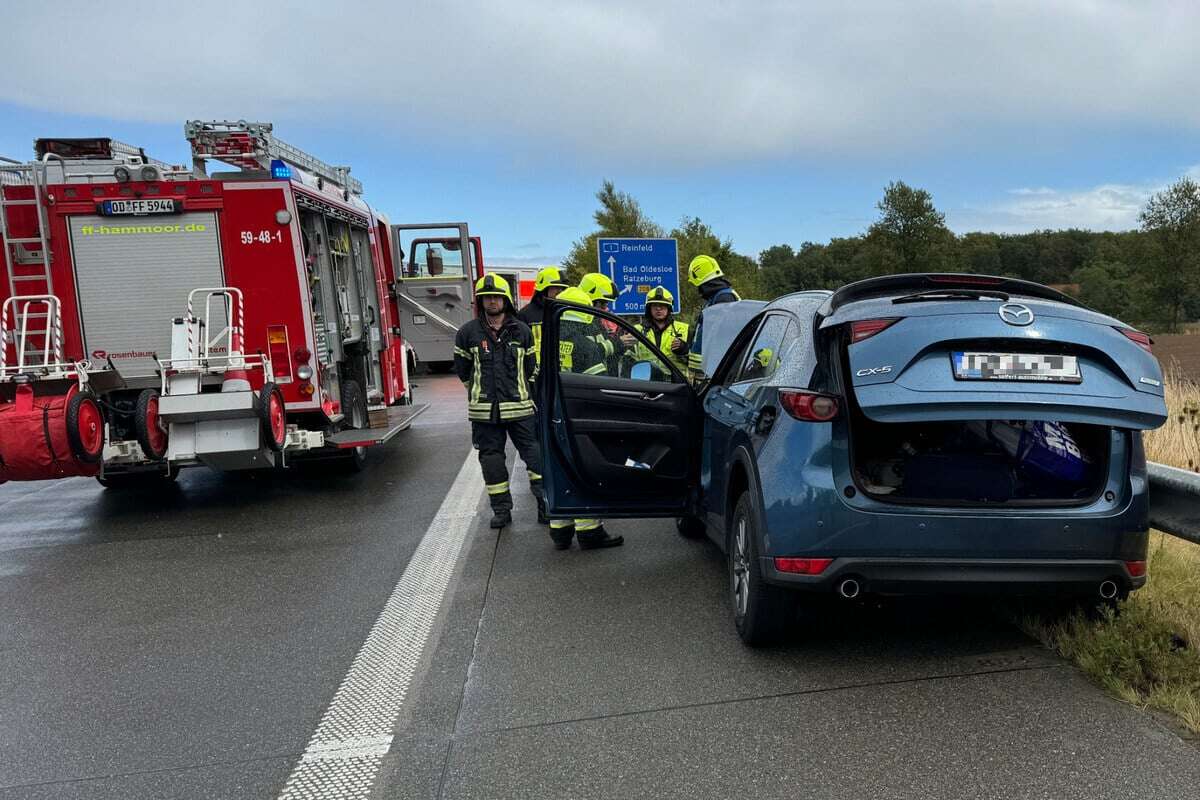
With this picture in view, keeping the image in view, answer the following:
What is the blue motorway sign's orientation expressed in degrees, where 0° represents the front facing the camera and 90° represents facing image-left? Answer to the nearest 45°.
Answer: approximately 0°

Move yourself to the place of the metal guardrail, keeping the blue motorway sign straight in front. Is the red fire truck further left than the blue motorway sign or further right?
left

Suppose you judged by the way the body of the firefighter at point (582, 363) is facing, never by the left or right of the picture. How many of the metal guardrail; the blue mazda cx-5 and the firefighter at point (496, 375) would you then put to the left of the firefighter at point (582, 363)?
1

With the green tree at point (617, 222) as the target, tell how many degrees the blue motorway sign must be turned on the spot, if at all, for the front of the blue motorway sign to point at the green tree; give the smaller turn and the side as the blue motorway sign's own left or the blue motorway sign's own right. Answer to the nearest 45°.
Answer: approximately 180°

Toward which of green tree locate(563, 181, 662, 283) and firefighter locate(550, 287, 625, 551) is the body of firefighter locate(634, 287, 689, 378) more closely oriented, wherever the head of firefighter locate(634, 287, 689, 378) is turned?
the firefighter

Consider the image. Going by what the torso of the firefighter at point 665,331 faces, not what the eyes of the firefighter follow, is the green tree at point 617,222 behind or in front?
behind

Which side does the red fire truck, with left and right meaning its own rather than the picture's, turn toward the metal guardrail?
right

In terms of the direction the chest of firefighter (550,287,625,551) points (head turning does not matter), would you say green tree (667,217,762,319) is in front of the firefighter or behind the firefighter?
in front

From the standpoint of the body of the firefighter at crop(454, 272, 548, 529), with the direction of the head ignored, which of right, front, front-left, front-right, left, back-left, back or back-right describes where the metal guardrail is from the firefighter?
front-left

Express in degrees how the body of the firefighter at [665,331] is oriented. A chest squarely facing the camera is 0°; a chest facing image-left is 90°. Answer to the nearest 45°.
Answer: approximately 0°

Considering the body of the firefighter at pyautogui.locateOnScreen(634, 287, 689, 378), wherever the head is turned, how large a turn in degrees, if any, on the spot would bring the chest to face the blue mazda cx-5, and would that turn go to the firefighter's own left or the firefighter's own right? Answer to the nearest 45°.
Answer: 0° — they already face it

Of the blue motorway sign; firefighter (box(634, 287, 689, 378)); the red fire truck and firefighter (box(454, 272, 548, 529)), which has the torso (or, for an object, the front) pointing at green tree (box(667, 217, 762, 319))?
the red fire truck

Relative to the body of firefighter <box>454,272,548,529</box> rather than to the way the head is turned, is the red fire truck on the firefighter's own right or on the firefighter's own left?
on the firefighter's own right

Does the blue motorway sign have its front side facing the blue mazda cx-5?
yes
